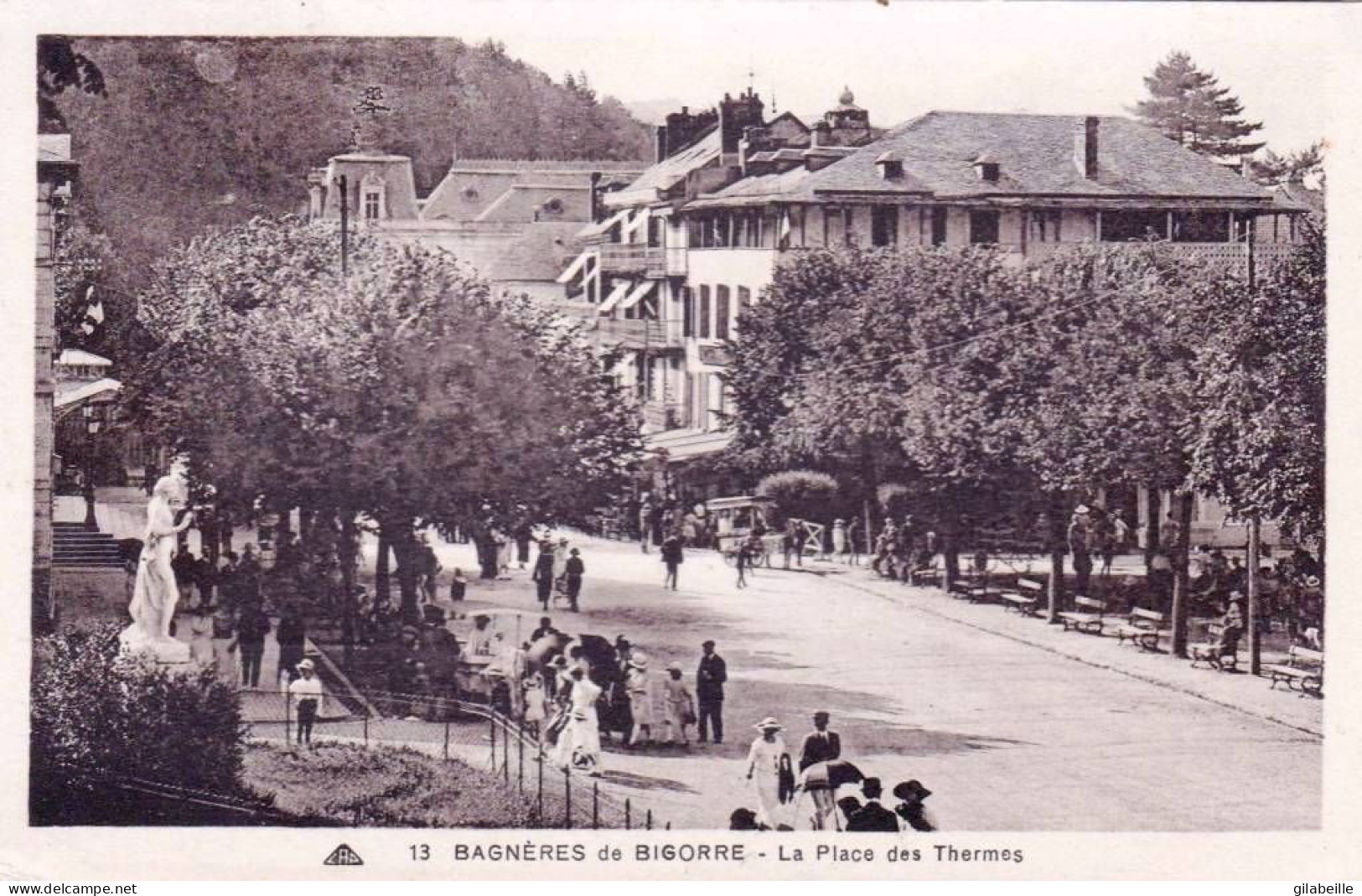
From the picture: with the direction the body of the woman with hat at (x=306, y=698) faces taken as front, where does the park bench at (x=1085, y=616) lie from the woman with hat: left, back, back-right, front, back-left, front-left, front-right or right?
left

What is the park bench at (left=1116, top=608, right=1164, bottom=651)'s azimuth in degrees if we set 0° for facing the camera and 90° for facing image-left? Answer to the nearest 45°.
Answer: approximately 45°

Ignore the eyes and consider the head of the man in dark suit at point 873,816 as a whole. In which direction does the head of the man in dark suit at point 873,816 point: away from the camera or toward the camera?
away from the camera

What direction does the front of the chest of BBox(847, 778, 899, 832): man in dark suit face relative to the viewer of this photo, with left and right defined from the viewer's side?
facing away from the viewer

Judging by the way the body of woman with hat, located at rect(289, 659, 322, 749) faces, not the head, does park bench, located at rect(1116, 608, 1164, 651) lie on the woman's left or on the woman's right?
on the woman's left

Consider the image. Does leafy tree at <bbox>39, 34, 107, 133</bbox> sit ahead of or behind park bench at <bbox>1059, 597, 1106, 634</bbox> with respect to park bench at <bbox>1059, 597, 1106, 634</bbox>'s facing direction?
ahead

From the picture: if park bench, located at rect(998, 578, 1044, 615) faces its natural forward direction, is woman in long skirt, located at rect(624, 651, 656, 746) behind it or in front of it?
in front
